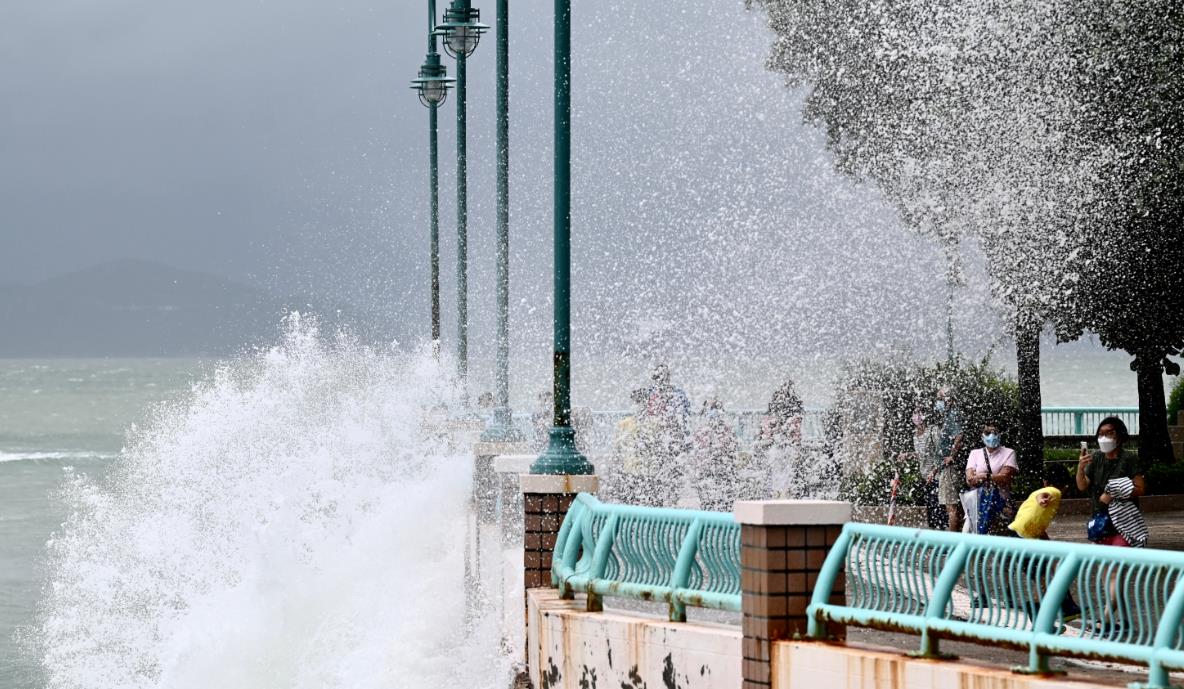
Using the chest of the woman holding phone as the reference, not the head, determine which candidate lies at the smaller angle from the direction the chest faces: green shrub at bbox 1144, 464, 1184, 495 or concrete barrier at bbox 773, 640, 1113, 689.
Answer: the concrete barrier

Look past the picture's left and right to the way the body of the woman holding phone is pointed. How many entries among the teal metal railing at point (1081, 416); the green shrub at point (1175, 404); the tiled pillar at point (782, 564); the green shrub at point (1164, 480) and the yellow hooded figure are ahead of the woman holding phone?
2

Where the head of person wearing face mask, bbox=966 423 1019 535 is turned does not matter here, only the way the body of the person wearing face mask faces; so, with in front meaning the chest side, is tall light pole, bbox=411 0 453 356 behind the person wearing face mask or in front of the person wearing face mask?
behind

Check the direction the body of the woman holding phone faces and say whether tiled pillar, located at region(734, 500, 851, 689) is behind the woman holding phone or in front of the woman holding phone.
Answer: in front

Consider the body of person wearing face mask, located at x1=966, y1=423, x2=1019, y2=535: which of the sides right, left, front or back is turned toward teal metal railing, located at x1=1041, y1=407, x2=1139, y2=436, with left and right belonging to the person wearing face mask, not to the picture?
back

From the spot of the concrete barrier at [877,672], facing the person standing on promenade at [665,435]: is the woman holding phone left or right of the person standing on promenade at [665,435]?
right

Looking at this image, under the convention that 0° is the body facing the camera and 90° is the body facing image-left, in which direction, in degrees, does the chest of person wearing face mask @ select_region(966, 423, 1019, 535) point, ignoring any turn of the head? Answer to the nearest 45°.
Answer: approximately 0°

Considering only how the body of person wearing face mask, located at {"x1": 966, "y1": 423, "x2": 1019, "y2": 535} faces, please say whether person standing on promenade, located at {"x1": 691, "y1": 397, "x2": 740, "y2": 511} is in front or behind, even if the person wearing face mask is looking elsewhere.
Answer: behind

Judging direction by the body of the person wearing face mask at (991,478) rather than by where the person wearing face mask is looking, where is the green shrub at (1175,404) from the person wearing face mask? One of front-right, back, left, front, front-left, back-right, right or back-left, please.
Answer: back

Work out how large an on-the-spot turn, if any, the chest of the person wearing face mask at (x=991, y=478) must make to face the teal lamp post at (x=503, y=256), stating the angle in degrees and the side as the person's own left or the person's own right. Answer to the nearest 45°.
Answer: approximately 135° to the person's own right

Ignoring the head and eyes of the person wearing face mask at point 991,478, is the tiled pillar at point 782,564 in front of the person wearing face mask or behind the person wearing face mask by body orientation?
in front

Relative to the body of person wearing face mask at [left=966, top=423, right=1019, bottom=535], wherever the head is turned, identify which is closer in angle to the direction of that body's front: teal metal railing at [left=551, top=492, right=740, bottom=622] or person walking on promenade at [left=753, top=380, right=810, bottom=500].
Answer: the teal metal railing
